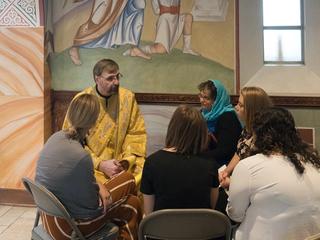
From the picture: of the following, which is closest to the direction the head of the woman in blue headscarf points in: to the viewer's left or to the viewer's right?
to the viewer's left

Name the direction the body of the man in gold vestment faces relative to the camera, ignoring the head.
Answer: toward the camera

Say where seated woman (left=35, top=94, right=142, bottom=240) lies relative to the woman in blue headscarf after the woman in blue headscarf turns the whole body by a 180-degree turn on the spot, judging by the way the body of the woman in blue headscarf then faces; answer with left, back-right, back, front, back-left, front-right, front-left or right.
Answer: back

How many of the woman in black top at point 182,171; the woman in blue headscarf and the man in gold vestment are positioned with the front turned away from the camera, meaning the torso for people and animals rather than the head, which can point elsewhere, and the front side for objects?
1

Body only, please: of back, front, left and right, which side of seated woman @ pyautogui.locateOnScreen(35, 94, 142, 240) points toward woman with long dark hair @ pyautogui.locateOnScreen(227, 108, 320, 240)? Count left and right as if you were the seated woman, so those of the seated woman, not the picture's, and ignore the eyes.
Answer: right

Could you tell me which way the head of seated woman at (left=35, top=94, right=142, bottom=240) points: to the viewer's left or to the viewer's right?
to the viewer's right

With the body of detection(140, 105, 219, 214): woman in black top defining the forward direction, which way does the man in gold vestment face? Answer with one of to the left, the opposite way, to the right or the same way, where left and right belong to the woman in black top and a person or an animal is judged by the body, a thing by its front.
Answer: the opposite way

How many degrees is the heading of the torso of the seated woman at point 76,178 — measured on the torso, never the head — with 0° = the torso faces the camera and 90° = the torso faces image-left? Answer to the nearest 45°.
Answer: approximately 225°

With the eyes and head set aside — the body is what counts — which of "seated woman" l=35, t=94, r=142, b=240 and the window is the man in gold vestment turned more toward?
the seated woman

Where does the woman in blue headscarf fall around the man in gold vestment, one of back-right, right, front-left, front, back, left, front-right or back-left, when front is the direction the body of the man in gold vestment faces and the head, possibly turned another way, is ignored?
left

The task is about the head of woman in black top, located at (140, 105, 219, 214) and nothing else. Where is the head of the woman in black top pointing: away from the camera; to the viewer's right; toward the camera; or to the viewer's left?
away from the camera

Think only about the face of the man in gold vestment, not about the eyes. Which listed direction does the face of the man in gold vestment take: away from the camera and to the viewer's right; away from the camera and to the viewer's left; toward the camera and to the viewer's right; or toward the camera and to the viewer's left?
toward the camera and to the viewer's right

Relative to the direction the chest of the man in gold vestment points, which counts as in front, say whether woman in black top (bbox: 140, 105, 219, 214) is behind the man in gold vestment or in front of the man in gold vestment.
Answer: in front

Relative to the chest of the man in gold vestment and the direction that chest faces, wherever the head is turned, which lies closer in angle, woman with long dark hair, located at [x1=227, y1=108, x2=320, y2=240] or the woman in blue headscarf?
the woman with long dark hair

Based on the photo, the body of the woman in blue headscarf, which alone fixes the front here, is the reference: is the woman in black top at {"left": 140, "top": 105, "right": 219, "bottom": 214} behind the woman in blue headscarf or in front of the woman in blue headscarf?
in front

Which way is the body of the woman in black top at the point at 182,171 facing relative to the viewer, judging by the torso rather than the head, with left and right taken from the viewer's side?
facing away from the viewer

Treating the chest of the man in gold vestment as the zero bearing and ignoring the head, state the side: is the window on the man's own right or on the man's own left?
on the man's own left

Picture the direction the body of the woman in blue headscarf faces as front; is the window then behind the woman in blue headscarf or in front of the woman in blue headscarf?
behind
